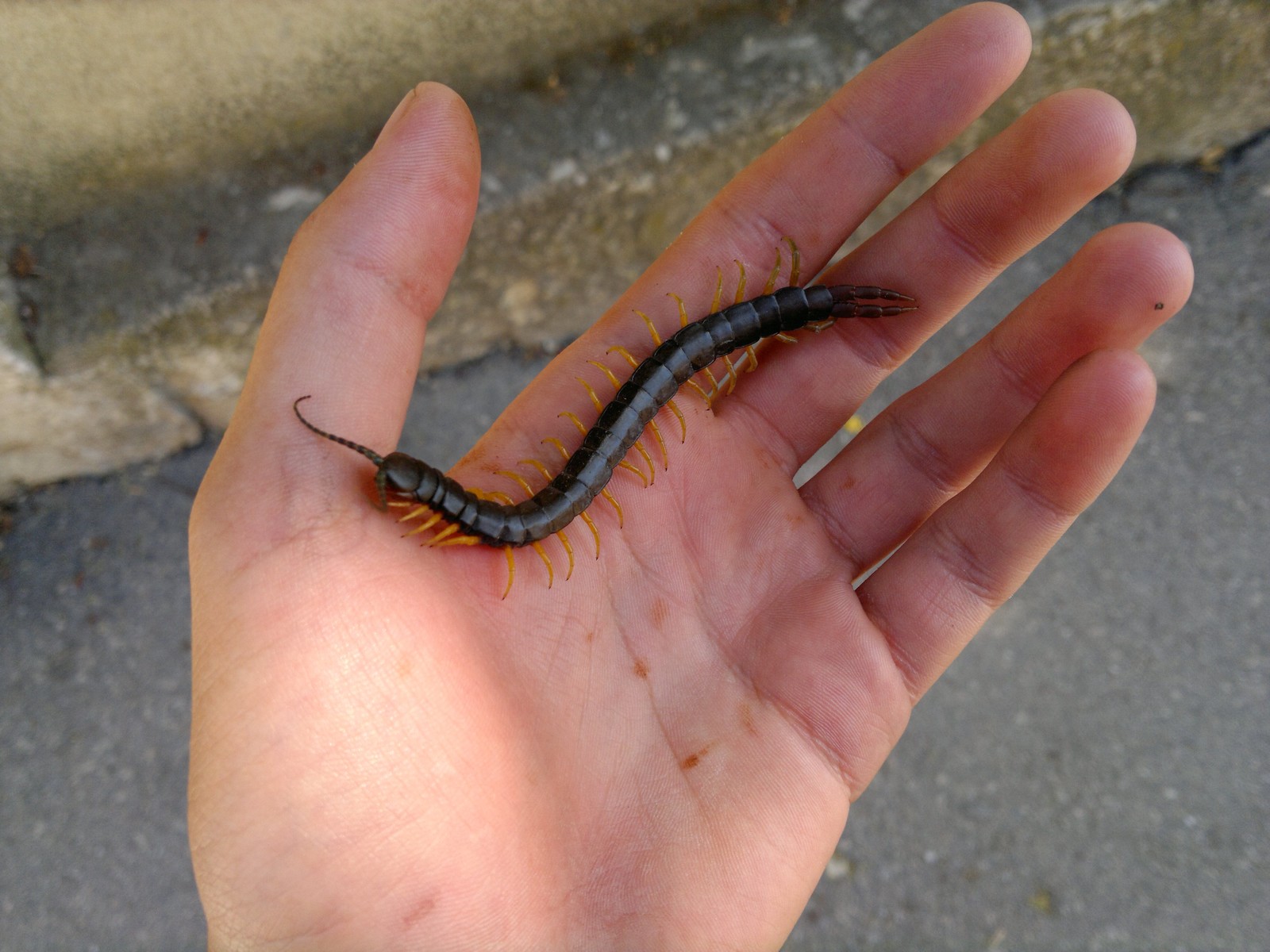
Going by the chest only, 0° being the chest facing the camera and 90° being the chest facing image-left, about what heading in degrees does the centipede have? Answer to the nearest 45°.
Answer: approximately 90°
